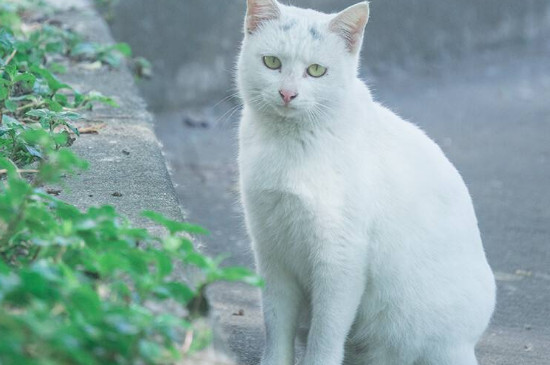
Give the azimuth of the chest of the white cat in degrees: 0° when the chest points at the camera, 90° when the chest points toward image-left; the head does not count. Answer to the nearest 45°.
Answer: approximately 45°
